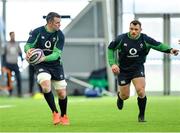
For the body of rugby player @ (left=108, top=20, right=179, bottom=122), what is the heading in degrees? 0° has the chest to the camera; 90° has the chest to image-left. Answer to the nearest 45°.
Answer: approximately 0°

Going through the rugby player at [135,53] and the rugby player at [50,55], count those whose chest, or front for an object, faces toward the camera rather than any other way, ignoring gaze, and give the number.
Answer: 2

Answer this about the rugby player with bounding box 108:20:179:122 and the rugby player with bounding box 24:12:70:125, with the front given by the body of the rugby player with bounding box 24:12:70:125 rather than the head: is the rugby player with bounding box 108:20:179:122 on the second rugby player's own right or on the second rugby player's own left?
on the second rugby player's own left

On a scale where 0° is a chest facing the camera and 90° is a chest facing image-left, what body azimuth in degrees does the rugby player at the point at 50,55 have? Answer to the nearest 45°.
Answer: approximately 0°

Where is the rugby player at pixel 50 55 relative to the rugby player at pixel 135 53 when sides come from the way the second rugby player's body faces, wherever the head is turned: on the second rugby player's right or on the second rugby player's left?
on the second rugby player's right
